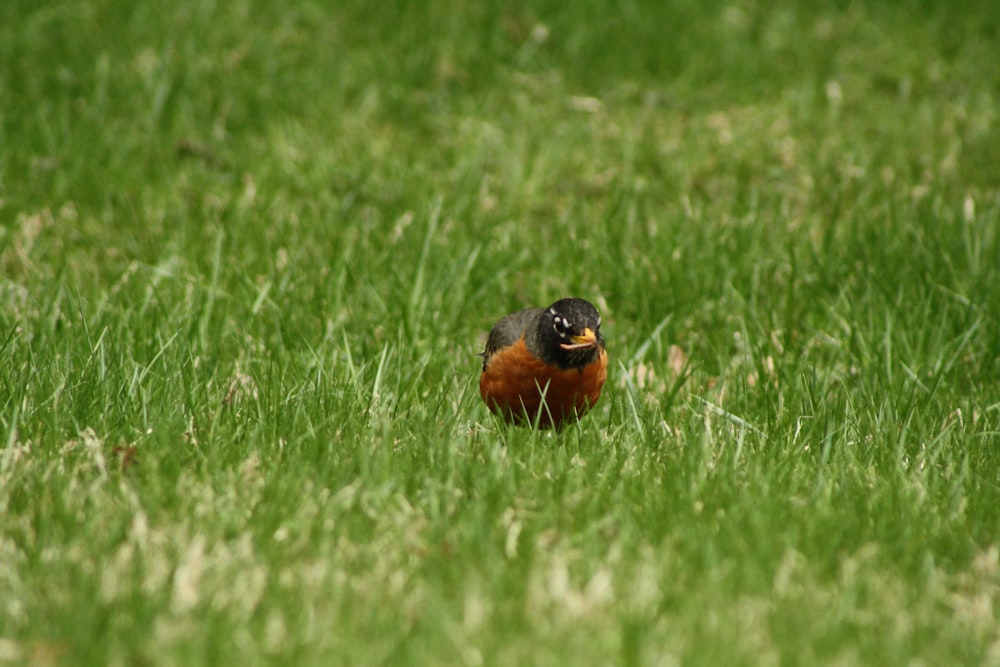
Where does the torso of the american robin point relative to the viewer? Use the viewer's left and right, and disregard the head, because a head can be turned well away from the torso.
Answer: facing the viewer and to the right of the viewer
